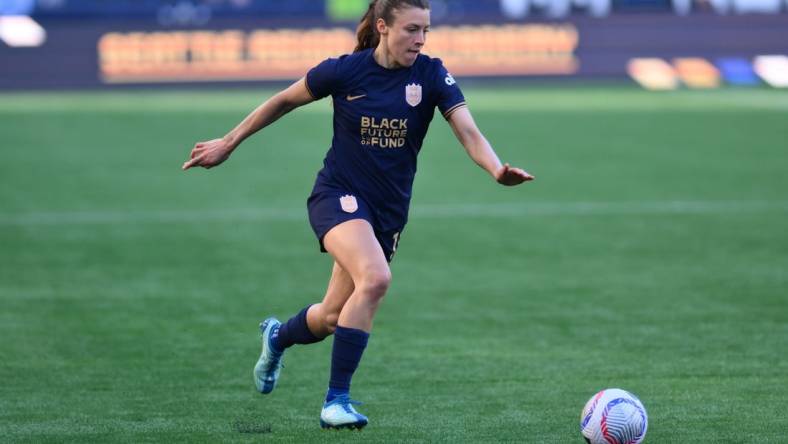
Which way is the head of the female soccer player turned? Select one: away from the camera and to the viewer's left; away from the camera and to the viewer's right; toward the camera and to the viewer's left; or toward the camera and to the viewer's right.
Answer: toward the camera and to the viewer's right

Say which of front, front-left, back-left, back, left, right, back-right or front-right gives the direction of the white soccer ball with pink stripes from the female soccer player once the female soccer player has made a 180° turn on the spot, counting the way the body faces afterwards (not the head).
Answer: back

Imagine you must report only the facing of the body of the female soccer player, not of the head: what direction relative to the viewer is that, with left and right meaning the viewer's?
facing the viewer and to the right of the viewer
